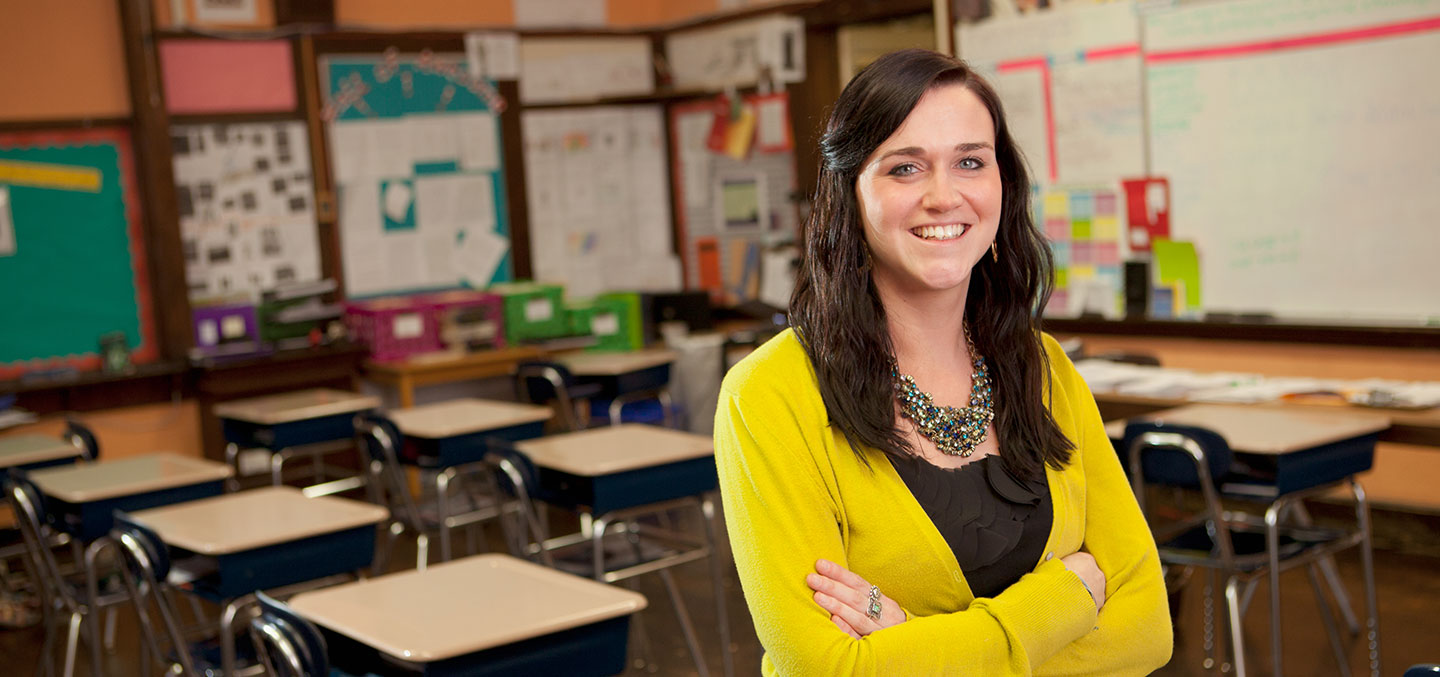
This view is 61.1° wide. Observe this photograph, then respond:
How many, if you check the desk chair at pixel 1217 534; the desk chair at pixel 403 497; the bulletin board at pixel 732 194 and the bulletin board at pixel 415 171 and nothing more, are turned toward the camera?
2

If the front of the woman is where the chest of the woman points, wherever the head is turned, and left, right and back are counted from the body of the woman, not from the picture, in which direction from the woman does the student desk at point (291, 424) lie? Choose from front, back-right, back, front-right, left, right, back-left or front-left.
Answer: back

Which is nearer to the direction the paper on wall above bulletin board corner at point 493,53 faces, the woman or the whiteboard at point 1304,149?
the woman

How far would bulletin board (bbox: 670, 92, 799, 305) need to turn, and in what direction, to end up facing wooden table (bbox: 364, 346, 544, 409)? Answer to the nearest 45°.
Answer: approximately 45° to its right

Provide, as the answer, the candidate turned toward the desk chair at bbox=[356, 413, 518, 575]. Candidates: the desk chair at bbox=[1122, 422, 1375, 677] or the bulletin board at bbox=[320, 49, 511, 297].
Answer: the bulletin board

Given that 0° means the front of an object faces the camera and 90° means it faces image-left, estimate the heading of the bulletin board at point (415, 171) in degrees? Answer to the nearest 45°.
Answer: approximately 0°

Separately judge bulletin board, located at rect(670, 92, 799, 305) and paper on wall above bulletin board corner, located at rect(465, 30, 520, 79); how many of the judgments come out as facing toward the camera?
2

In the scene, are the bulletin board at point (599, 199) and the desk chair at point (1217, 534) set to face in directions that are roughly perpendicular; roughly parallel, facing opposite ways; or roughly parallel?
roughly perpendicular

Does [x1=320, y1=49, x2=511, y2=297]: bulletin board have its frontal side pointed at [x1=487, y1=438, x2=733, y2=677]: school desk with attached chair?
yes

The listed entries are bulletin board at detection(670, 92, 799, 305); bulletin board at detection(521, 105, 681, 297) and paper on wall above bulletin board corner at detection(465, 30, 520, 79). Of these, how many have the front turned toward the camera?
3

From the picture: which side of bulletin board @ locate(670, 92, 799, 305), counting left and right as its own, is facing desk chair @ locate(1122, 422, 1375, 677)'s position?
front
